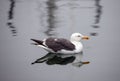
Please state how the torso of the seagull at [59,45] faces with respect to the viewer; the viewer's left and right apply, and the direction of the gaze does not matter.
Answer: facing to the right of the viewer
